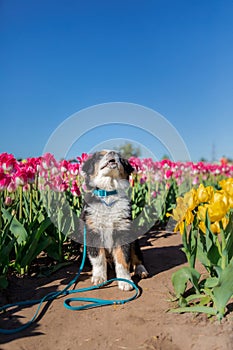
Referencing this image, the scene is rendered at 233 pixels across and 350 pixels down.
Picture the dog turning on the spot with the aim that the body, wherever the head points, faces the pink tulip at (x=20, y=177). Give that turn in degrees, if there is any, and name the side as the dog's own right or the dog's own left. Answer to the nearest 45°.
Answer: approximately 90° to the dog's own right

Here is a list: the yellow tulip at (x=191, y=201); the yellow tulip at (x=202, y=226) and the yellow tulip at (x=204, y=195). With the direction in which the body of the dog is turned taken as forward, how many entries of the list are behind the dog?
0

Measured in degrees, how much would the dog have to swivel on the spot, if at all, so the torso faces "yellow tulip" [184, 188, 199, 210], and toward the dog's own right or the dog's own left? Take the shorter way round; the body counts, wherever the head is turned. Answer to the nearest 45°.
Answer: approximately 45° to the dog's own left

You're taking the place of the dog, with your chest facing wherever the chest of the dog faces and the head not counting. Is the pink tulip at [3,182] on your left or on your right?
on your right

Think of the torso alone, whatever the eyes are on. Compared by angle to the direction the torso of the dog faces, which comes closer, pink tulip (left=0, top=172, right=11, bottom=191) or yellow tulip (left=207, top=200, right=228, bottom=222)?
the yellow tulip

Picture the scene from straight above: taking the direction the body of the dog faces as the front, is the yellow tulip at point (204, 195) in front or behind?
in front

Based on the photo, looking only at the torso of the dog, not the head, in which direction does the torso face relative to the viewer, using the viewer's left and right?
facing the viewer

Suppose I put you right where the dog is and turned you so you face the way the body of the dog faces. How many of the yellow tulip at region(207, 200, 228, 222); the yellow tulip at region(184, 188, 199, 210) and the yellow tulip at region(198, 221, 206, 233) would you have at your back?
0

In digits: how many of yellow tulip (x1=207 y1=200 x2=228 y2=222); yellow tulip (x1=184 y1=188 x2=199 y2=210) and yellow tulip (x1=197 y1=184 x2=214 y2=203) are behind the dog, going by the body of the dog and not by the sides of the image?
0
